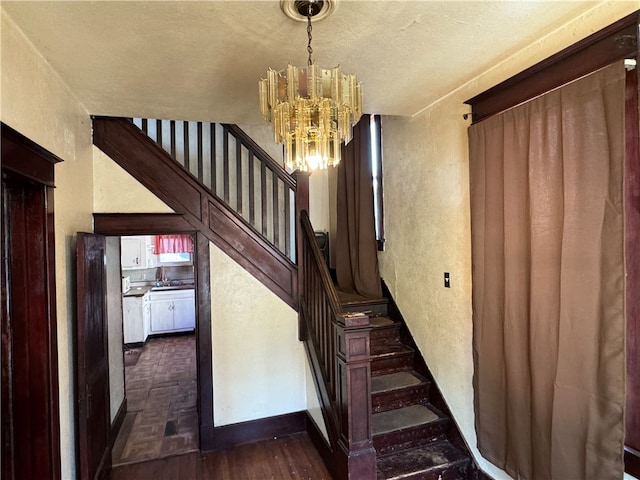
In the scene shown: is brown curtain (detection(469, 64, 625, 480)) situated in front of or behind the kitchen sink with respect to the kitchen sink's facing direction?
in front

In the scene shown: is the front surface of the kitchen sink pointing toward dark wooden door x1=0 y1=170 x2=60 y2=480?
yes

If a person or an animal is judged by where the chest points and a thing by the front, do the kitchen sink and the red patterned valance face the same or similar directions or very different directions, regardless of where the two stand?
same or similar directions

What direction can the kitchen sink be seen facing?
toward the camera

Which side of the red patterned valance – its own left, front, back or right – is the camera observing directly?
front

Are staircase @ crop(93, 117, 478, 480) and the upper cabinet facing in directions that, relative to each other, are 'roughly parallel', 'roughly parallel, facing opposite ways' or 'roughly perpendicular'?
roughly parallel

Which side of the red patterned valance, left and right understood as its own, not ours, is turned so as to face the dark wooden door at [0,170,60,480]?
front

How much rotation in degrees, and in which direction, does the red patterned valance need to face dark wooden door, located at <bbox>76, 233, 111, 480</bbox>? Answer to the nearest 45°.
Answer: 0° — it already faces it

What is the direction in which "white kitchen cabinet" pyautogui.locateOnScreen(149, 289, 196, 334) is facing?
toward the camera
